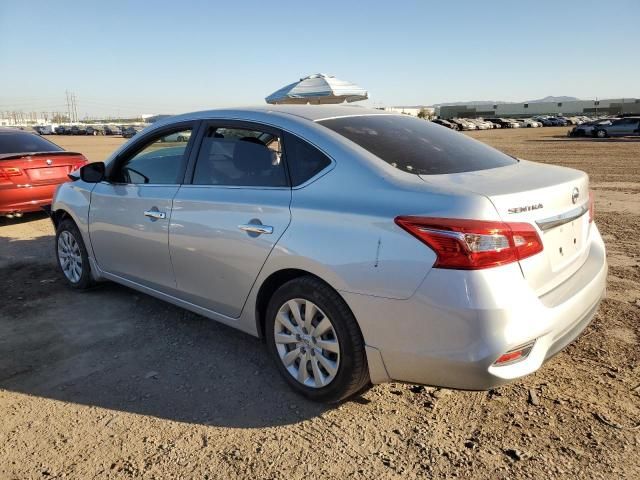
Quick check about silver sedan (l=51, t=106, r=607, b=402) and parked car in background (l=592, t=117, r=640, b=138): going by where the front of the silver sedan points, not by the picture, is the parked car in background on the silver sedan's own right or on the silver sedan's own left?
on the silver sedan's own right

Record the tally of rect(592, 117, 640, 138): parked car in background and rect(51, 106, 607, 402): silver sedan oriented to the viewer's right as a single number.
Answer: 0

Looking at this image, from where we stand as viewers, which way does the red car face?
facing away from the viewer and to the left of the viewer

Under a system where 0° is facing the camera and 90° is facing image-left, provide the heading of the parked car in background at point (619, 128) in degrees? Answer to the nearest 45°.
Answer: approximately 90°

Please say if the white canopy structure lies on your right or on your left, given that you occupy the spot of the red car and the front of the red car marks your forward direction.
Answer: on your right

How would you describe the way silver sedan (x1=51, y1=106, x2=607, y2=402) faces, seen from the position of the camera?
facing away from the viewer and to the left of the viewer

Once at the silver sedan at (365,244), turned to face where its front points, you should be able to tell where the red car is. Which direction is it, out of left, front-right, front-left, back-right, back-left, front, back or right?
front
